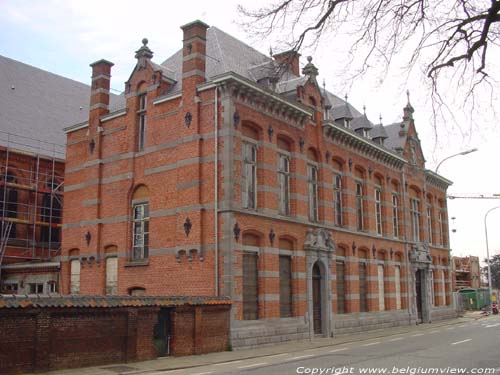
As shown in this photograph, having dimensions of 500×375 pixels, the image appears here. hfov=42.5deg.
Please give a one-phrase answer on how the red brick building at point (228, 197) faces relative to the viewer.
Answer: facing the viewer and to the right of the viewer

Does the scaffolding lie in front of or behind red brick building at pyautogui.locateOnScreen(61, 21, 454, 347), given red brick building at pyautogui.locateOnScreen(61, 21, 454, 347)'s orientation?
behind

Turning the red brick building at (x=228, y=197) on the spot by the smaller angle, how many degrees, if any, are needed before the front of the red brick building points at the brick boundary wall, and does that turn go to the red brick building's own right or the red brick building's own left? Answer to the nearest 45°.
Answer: approximately 45° to the red brick building's own right

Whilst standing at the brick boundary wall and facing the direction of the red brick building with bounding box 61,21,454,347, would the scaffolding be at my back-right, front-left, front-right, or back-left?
front-left

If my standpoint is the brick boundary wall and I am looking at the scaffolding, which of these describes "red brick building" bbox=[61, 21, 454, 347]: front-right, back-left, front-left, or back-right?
front-right

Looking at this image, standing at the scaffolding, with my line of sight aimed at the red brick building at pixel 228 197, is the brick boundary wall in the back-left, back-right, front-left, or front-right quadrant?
front-right

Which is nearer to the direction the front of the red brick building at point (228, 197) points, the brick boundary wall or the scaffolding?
the brick boundary wall
